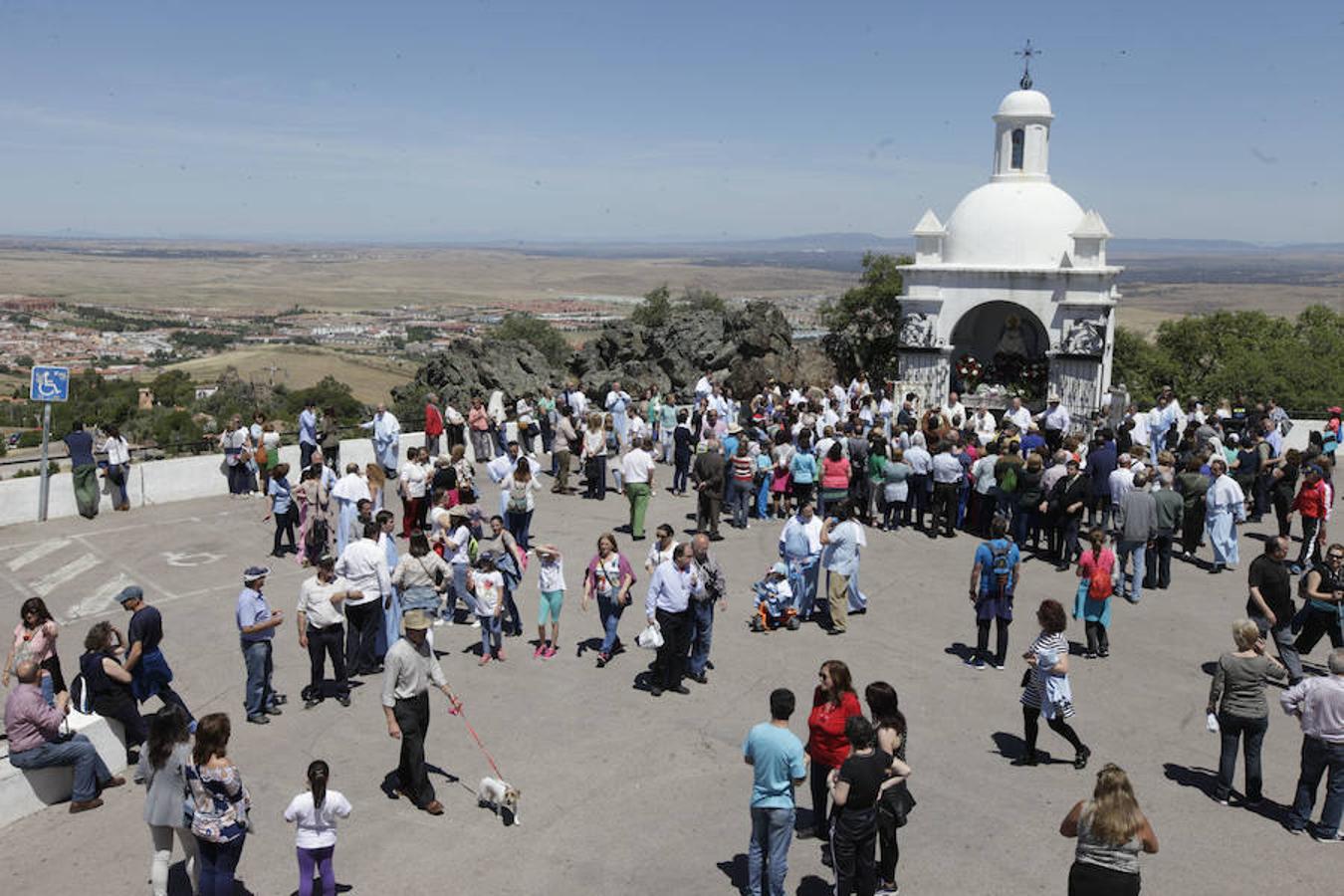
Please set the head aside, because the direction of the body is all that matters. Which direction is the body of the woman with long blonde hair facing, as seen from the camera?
away from the camera

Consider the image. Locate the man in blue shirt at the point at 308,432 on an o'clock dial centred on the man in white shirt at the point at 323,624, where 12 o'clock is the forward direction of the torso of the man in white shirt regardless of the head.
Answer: The man in blue shirt is roughly at 6 o'clock from the man in white shirt.

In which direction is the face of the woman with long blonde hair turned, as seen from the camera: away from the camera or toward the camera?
away from the camera

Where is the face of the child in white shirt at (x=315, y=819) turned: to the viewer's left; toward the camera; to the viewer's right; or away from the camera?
away from the camera

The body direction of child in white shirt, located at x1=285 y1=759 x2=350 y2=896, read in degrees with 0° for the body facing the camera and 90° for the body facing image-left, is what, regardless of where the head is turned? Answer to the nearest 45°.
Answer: approximately 180°

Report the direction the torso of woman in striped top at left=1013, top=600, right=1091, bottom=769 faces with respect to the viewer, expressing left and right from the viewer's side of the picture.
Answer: facing to the left of the viewer

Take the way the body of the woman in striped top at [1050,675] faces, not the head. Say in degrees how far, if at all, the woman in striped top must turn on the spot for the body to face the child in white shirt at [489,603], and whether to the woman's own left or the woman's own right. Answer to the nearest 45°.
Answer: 0° — they already face them

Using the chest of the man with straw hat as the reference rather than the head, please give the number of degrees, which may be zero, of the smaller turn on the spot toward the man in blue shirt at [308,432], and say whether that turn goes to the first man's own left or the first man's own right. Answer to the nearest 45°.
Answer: approximately 135° to the first man's own left

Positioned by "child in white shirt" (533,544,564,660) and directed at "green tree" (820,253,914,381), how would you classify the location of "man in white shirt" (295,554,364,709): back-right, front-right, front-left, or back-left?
back-left
